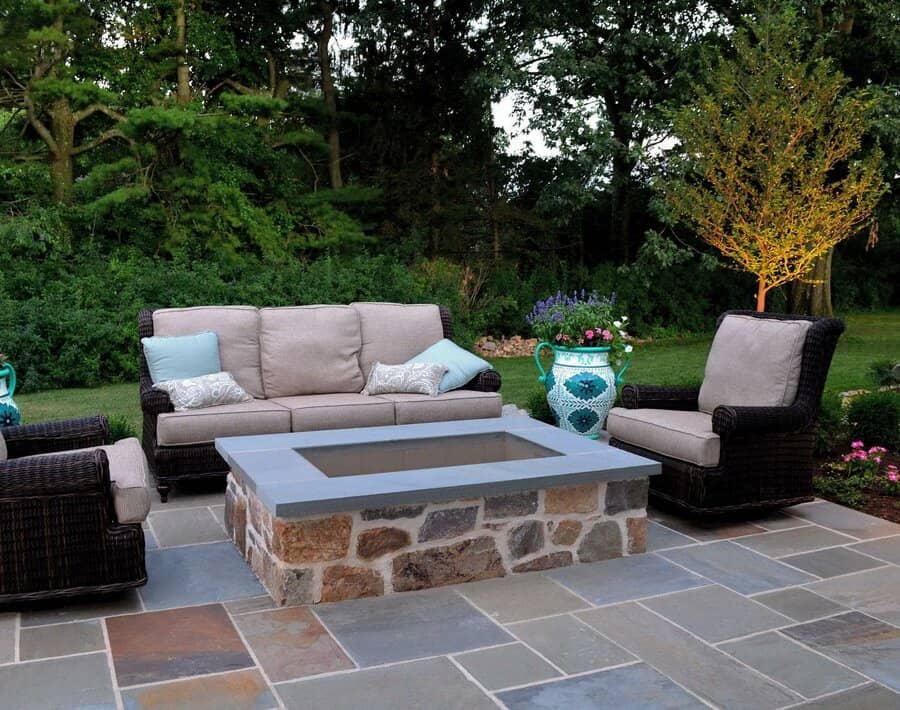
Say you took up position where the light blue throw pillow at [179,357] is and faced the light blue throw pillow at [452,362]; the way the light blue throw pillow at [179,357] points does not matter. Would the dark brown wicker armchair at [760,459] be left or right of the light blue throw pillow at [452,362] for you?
right

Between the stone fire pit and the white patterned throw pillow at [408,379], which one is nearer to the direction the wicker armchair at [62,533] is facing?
the stone fire pit

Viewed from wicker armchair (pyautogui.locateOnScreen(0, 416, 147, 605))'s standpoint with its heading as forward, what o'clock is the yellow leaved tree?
The yellow leaved tree is roughly at 11 o'clock from the wicker armchair.

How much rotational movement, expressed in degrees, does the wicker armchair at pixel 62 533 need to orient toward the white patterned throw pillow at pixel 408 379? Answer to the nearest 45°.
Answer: approximately 45° to its left

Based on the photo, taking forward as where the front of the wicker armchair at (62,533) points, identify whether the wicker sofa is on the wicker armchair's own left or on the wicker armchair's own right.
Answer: on the wicker armchair's own left

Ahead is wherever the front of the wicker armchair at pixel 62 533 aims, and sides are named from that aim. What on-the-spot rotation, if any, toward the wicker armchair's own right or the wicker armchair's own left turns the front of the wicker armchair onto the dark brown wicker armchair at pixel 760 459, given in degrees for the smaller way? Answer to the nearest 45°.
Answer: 0° — it already faces it

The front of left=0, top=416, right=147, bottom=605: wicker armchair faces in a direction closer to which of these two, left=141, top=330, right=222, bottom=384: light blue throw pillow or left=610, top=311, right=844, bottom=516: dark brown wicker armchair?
the dark brown wicker armchair

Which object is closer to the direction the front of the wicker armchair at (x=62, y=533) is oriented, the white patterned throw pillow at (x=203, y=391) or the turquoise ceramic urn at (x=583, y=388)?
the turquoise ceramic urn

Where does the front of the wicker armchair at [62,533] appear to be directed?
to the viewer's right

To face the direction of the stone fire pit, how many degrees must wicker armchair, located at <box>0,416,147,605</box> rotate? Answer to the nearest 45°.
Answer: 0° — it already faces it

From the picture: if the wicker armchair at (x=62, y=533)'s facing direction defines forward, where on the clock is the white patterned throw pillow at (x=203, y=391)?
The white patterned throw pillow is roughly at 10 o'clock from the wicker armchair.
